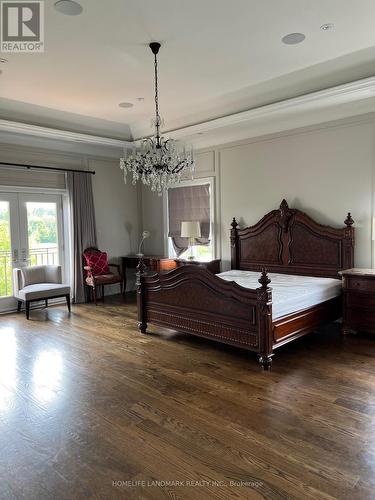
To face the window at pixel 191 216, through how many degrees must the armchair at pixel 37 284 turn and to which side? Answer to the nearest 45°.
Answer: approximately 45° to its left

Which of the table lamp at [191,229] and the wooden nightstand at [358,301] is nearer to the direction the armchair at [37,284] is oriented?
the wooden nightstand

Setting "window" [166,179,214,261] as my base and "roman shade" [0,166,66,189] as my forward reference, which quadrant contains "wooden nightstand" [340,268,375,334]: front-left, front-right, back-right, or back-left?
back-left

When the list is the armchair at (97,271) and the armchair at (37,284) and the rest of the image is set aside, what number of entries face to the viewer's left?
0

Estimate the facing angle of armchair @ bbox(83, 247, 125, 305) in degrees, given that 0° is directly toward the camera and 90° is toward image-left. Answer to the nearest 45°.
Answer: approximately 315°

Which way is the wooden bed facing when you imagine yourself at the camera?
facing the viewer and to the left of the viewer

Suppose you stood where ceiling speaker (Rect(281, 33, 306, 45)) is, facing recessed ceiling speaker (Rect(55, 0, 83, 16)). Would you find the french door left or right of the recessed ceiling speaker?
right

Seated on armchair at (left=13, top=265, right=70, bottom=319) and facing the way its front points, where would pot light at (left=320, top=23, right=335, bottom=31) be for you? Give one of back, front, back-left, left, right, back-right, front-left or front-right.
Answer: front

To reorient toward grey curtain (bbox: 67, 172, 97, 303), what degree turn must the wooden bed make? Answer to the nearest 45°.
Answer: approximately 90° to its right

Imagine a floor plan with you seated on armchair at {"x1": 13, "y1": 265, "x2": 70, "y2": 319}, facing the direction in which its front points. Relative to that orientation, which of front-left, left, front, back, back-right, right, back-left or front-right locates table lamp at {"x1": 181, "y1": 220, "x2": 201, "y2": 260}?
front-left

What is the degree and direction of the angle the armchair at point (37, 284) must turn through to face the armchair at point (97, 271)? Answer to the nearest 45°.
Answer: approximately 90° to its left
